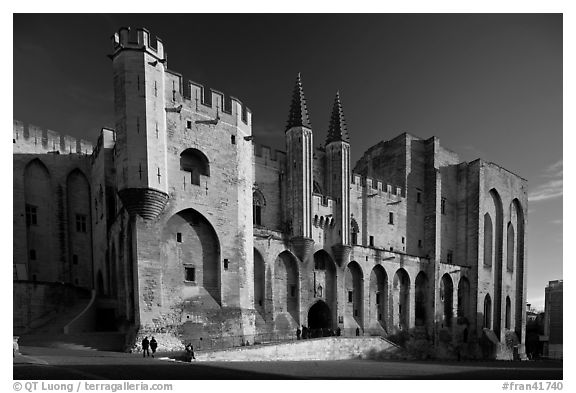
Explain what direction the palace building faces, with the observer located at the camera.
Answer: facing the viewer and to the right of the viewer
